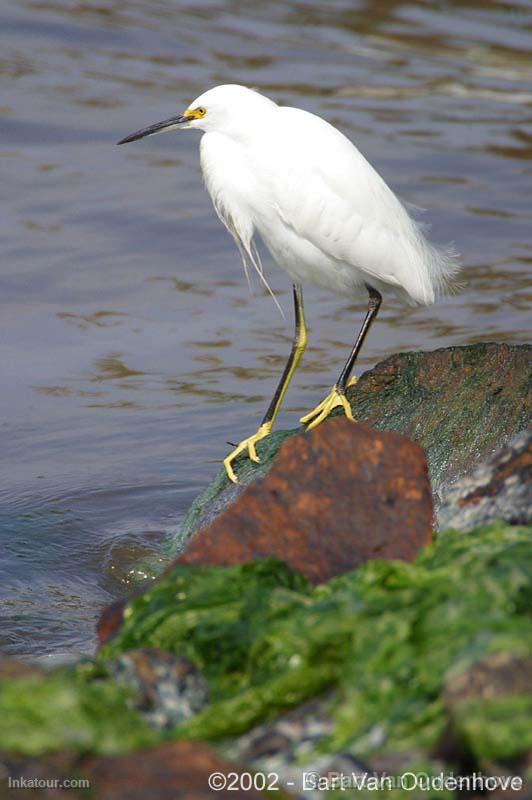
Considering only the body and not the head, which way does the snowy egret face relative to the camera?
to the viewer's left

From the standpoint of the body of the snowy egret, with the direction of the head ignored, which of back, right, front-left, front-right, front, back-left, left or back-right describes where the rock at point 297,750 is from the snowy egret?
left

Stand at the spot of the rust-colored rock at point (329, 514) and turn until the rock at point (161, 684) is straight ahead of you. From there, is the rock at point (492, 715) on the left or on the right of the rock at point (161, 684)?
left

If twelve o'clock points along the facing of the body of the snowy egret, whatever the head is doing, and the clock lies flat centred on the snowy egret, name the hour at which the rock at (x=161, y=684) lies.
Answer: The rock is roughly at 9 o'clock from the snowy egret.

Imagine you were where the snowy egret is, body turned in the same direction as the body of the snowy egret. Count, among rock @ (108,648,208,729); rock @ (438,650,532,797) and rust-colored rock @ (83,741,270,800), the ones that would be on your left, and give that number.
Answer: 3

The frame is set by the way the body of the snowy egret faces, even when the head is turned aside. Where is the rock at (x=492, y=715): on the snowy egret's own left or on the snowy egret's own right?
on the snowy egret's own left

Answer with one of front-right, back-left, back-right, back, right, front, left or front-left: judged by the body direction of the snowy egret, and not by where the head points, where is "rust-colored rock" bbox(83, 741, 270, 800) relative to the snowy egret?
left
